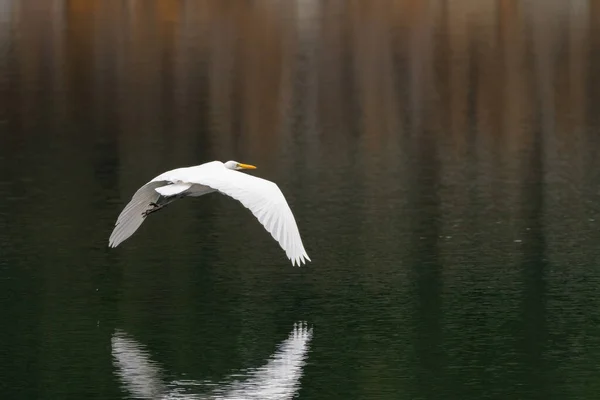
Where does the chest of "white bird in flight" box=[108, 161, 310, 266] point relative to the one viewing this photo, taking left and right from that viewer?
facing away from the viewer and to the right of the viewer
